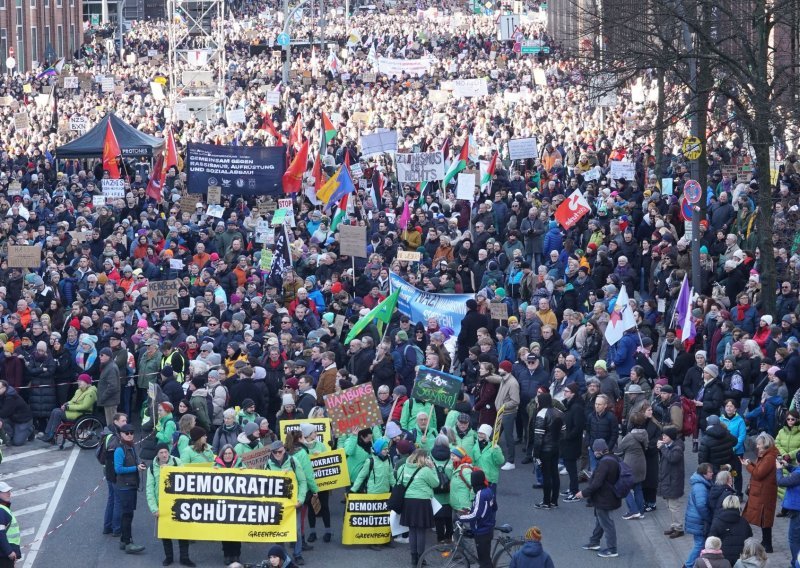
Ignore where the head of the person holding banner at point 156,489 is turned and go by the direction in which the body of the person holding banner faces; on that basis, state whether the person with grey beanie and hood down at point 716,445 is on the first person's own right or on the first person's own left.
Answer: on the first person's own left

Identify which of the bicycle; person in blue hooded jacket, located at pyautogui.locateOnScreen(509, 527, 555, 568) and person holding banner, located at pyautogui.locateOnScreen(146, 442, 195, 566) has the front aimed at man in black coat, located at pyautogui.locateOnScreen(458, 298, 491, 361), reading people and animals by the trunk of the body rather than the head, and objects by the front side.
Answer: the person in blue hooded jacket

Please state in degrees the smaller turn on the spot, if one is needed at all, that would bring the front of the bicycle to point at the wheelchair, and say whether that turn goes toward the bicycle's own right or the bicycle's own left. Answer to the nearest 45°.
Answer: approximately 45° to the bicycle's own right

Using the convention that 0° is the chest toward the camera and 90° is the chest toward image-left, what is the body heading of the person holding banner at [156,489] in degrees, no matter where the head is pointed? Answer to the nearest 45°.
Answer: approximately 0°

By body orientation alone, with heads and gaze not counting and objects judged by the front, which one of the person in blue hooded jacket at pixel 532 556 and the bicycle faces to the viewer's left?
the bicycle

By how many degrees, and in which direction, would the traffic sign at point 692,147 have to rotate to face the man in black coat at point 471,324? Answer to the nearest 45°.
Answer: approximately 45° to its right

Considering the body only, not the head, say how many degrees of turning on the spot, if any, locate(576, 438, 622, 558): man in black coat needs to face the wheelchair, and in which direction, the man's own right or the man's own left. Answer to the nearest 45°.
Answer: approximately 45° to the man's own right

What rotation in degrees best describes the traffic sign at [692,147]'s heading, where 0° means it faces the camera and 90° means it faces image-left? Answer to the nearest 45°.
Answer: approximately 0°

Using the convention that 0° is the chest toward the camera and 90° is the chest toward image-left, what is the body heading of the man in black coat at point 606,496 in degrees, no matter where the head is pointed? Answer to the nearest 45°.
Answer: approximately 90°

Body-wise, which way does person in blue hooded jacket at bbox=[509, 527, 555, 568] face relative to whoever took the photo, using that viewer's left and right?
facing away from the viewer

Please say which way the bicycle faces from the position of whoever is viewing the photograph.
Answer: facing to the left of the viewer
